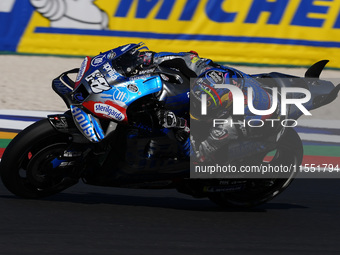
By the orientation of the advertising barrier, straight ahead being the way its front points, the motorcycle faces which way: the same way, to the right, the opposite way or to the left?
to the right

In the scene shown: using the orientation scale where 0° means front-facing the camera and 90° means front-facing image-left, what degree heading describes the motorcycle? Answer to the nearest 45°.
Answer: approximately 90°

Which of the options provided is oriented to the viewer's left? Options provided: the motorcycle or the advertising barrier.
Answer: the motorcycle

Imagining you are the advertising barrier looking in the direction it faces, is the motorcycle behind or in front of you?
in front

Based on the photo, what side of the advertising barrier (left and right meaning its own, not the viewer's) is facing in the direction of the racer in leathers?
front

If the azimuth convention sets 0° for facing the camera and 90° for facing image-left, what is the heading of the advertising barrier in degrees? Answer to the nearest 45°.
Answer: approximately 0°

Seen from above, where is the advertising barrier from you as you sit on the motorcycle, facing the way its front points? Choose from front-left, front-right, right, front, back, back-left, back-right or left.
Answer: right

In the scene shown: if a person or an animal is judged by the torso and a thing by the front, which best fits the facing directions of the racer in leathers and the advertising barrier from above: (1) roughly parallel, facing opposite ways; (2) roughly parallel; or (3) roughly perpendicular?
roughly perpendicular

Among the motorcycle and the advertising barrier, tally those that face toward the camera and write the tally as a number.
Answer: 1

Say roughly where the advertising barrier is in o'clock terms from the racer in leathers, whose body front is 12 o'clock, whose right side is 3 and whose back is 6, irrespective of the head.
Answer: The advertising barrier is roughly at 3 o'clock from the racer in leathers.

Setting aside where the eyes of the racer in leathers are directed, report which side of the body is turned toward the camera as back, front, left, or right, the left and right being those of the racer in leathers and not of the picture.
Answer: left
